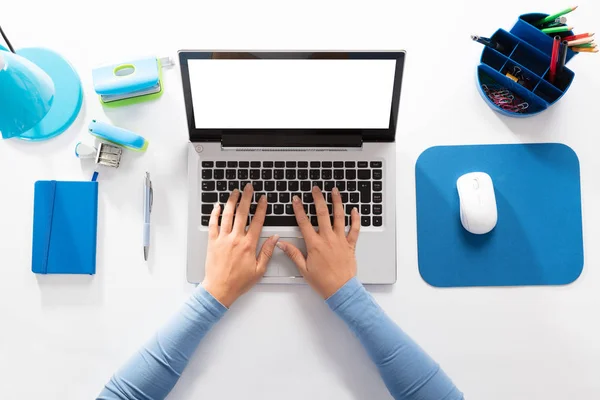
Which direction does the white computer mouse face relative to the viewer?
away from the camera

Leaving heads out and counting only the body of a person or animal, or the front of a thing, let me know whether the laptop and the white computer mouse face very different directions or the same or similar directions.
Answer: very different directions

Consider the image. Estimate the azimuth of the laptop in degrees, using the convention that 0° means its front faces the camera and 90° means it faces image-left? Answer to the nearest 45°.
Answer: approximately 0°

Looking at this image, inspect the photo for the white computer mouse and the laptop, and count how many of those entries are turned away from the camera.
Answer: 1
